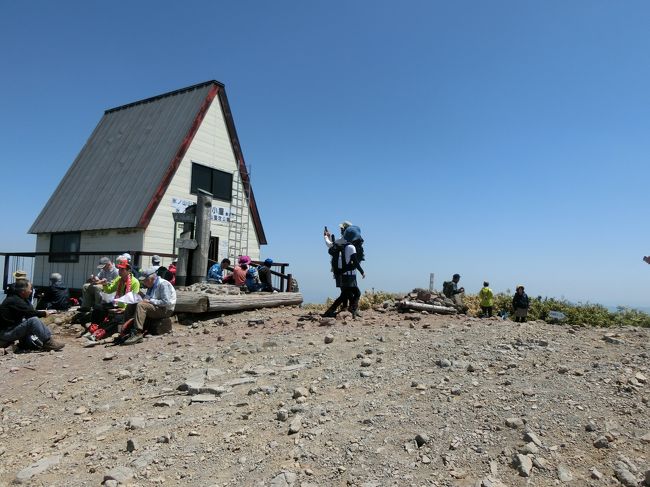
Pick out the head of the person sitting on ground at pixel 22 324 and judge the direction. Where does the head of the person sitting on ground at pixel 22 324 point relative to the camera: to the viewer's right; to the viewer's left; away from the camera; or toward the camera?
to the viewer's right

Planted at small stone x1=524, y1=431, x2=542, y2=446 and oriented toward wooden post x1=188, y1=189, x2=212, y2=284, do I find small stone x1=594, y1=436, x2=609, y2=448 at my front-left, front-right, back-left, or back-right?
back-right

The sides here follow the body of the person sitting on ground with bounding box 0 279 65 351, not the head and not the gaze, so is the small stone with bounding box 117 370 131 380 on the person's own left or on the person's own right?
on the person's own right

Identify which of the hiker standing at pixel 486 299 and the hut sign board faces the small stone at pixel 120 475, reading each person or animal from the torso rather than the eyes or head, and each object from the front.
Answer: the hut sign board

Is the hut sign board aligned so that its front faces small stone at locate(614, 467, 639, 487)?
yes

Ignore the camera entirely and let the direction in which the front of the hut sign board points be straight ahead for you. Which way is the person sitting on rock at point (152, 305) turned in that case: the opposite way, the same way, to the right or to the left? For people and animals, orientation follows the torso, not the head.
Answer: to the right

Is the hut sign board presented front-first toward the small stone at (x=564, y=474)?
yes

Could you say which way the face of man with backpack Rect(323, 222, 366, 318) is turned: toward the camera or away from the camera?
away from the camera

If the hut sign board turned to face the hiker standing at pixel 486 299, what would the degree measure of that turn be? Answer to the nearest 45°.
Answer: approximately 45° to its left

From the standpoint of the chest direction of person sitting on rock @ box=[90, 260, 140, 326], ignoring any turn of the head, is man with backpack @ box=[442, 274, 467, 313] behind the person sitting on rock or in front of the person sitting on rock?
behind

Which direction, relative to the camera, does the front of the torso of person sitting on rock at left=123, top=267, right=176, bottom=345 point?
to the viewer's left

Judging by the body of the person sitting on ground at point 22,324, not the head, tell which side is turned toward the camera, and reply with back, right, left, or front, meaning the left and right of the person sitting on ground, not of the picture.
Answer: right

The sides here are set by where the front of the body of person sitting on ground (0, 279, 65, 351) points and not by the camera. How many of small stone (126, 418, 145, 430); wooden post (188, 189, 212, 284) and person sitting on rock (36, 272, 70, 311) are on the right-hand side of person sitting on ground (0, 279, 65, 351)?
1
